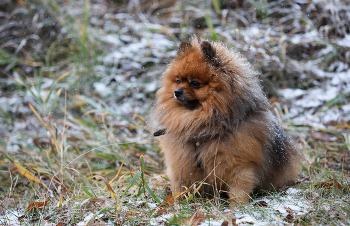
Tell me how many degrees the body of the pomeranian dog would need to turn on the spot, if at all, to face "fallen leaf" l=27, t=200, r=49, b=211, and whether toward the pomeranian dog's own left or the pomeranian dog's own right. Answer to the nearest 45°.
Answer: approximately 45° to the pomeranian dog's own right

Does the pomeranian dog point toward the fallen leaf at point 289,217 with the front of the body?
no

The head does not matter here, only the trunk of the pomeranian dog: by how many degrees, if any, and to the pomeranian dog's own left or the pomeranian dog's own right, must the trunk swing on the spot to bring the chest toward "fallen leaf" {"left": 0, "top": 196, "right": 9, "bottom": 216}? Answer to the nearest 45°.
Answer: approximately 45° to the pomeranian dog's own right

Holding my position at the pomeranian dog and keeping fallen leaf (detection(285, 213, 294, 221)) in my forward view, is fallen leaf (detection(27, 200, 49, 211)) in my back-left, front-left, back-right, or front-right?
back-right

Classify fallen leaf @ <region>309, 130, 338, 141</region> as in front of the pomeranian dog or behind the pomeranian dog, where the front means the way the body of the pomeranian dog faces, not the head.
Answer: behind

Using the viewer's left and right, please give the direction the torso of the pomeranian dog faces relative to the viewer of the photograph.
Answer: facing the viewer and to the left of the viewer
